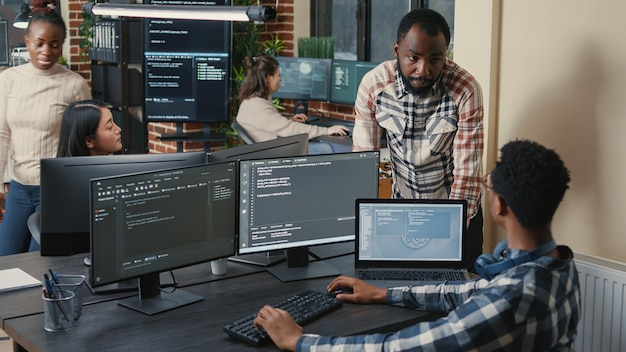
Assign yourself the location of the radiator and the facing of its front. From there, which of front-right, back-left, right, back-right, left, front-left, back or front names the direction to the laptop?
front

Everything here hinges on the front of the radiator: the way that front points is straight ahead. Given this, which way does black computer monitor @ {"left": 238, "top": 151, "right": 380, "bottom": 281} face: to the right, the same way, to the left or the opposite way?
to the left

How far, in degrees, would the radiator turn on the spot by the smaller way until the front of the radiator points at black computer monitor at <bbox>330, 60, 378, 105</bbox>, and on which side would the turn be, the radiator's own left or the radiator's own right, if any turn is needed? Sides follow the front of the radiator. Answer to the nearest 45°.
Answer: approximately 90° to the radiator's own right

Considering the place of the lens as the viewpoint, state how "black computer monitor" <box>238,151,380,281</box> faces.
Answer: facing the viewer and to the right of the viewer

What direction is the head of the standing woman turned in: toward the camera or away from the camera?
toward the camera

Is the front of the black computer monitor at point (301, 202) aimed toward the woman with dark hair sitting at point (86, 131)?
no

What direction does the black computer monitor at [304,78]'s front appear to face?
toward the camera

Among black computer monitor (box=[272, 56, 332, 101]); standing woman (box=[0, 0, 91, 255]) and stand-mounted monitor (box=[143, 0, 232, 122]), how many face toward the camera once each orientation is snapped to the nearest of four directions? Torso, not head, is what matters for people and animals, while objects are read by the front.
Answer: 3

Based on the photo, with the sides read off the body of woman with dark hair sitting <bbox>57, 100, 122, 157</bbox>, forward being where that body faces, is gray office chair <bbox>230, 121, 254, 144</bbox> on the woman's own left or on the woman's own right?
on the woman's own left

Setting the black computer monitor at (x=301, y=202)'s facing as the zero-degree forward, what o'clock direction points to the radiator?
The radiator is roughly at 10 o'clock from the black computer monitor.

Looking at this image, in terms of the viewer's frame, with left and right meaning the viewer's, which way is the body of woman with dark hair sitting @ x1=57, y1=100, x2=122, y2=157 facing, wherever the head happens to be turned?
facing to the right of the viewer

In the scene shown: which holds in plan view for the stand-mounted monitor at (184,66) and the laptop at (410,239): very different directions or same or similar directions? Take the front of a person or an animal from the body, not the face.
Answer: same or similar directions

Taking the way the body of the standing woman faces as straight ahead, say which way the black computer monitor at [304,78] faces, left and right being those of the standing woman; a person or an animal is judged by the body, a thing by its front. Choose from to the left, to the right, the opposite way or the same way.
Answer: the same way

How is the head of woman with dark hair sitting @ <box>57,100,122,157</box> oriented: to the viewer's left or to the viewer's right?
to the viewer's right

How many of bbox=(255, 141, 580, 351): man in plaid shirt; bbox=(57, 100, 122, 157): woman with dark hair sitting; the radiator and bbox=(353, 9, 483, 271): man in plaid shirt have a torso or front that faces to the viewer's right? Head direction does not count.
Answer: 1

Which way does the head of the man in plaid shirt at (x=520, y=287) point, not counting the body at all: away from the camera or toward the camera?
away from the camera

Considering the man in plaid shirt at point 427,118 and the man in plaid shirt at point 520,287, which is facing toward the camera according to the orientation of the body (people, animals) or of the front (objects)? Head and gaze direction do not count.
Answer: the man in plaid shirt at point 427,118

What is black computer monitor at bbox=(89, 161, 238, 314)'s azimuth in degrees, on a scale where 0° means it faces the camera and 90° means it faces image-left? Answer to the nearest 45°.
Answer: approximately 315°

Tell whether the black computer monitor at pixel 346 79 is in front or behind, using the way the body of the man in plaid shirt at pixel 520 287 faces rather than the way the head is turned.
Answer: in front

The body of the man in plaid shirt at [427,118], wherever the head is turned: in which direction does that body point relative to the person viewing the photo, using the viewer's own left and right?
facing the viewer

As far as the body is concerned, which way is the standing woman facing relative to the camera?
toward the camera

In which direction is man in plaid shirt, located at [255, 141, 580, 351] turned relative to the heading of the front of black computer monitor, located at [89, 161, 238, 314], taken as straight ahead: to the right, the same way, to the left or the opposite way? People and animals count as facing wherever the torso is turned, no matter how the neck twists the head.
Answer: the opposite way
